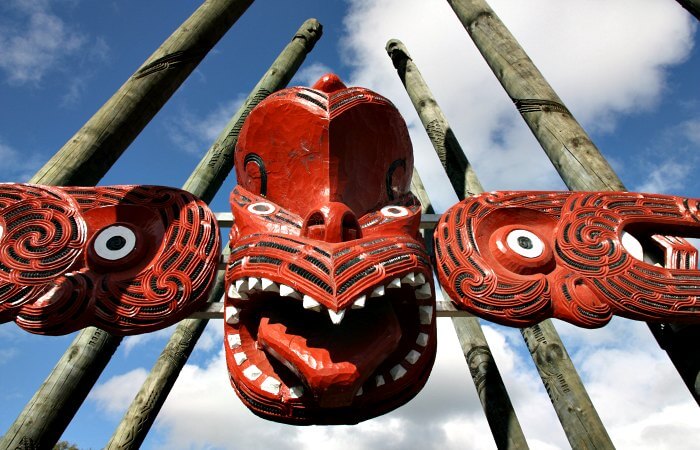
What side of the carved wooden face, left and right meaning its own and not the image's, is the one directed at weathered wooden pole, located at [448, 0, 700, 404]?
left

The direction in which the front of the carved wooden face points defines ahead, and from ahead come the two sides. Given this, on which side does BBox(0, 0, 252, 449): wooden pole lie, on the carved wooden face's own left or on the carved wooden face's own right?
on the carved wooden face's own right

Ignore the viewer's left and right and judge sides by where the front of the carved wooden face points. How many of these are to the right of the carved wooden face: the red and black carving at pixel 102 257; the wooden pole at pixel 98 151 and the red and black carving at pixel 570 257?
2

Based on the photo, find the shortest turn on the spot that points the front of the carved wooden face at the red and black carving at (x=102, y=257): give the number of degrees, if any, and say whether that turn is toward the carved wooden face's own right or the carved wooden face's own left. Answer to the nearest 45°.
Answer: approximately 90° to the carved wooden face's own right

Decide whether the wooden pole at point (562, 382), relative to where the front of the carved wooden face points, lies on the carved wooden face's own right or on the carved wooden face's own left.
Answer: on the carved wooden face's own left

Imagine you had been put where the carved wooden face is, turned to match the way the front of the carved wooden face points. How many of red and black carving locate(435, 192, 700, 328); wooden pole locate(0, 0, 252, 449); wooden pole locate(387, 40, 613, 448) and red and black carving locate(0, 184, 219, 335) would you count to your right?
2

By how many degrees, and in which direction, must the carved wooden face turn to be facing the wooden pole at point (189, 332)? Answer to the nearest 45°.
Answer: approximately 135° to its right

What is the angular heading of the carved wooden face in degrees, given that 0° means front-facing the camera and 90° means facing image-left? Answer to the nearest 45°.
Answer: approximately 0°

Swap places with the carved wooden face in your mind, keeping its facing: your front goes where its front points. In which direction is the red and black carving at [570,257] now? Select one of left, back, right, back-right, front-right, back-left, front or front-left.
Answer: left
